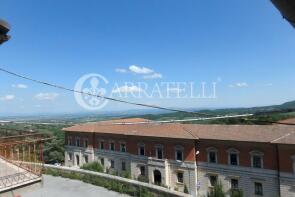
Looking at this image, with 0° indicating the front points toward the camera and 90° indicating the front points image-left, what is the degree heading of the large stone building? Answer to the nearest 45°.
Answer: approximately 45°

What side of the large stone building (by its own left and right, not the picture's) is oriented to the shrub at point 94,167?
right

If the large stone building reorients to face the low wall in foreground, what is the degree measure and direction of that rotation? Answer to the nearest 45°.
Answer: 0° — it already faces it
